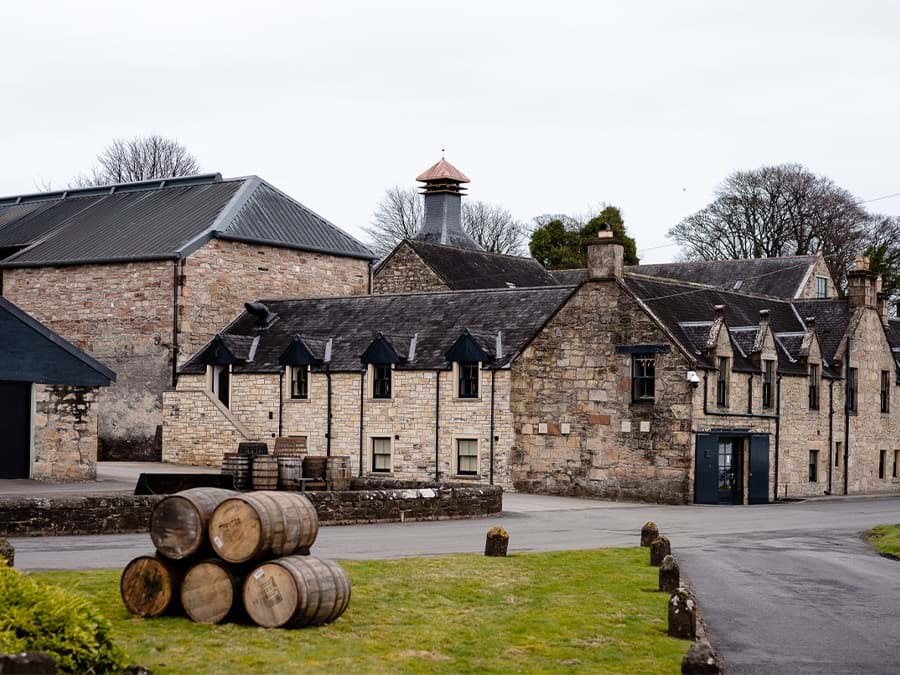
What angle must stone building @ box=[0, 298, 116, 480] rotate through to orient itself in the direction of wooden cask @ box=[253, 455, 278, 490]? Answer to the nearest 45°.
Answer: approximately 90° to its left

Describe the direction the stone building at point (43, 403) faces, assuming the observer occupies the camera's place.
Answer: facing the viewer

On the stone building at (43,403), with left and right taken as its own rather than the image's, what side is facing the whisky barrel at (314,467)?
left

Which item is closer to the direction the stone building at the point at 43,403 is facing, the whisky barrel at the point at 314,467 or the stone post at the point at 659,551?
the stone post

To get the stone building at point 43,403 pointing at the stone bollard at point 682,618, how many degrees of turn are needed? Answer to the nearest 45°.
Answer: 0° — it already faces it

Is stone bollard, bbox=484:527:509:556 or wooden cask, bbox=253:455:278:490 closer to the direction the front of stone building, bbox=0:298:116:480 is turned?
the stone bollard

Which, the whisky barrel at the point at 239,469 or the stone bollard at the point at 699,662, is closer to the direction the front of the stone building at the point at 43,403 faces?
the stone bollard

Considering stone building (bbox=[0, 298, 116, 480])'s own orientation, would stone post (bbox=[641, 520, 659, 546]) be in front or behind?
in front

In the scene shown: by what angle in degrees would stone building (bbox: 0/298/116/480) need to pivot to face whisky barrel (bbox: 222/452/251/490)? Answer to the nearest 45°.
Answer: approximately 90° to its left

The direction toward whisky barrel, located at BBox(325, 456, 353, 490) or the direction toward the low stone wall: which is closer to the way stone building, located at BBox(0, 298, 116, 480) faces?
the low stone wall

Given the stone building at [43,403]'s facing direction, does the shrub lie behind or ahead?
ahead
